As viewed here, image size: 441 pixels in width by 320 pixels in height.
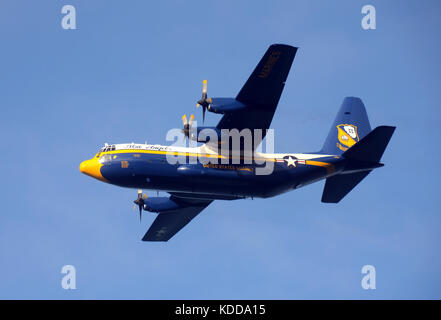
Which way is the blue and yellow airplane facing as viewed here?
to the viewer's left
